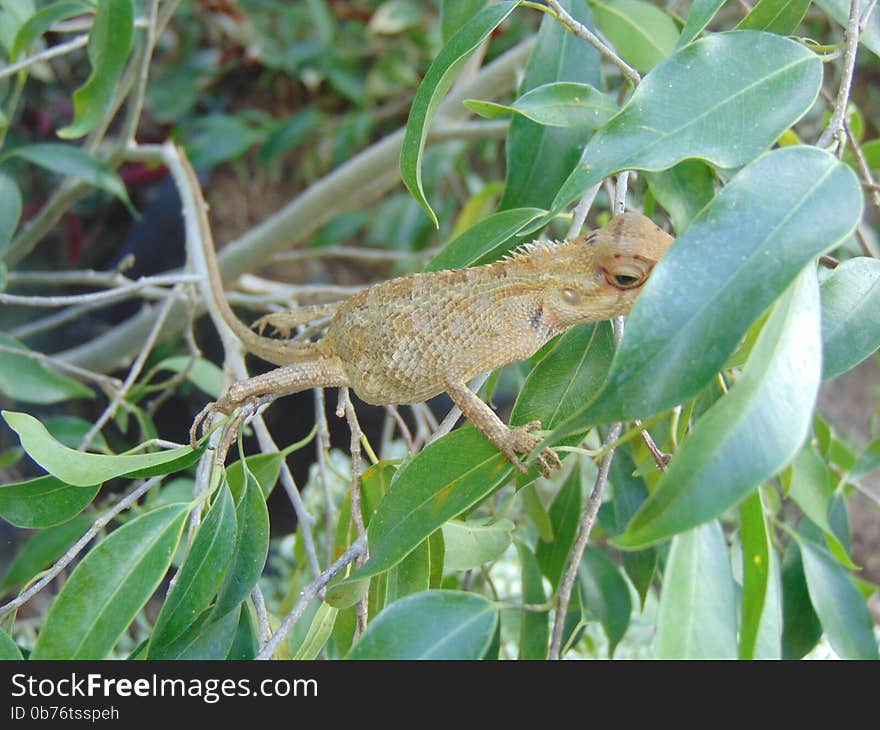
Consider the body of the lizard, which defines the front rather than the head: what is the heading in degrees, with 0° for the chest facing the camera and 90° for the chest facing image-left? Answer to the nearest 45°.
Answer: approximately 270°
